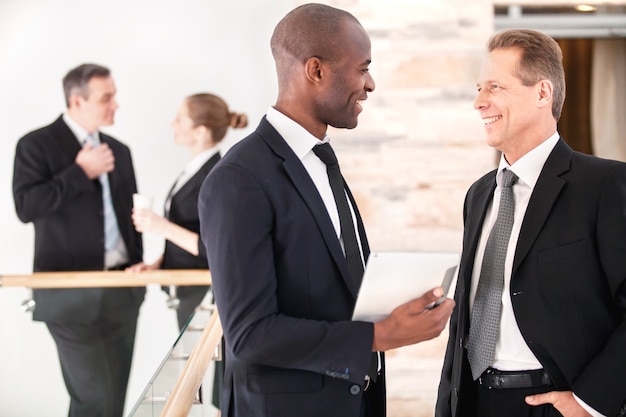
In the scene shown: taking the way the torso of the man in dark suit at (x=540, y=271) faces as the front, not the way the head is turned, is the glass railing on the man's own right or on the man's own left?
on the man's own right

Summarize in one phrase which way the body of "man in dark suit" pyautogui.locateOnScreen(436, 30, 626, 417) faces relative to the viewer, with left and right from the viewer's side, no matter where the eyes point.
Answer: facing the viewer and to the left of the viewer

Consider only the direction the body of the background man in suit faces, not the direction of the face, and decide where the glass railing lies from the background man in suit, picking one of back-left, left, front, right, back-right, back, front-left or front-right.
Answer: front-right

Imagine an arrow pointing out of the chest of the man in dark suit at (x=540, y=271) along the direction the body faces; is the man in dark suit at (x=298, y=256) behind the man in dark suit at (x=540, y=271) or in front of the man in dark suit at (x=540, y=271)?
in front

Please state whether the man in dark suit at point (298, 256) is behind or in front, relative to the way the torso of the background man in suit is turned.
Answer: in front

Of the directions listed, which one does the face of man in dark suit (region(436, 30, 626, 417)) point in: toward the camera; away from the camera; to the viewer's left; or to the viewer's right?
to the viewer's left

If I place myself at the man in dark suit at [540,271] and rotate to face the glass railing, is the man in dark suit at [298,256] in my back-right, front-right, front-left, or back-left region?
front-left

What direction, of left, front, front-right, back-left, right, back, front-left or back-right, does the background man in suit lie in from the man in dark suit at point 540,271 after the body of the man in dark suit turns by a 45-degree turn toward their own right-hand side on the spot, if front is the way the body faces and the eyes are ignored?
front-right

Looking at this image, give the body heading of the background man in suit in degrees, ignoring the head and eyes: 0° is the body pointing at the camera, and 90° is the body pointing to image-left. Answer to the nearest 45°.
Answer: approximately 315°
